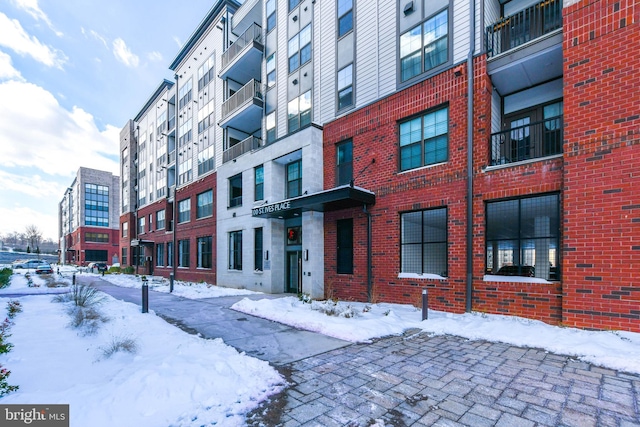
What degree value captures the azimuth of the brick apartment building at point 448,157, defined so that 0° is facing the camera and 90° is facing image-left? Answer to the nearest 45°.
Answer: approximately 45°

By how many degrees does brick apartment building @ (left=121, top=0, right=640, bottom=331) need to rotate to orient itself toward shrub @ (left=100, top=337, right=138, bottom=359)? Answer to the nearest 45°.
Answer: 0° — it already faces it
